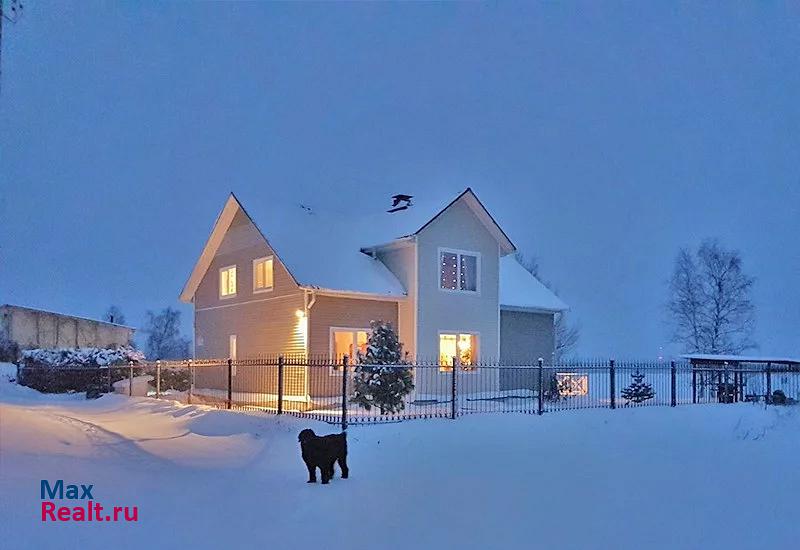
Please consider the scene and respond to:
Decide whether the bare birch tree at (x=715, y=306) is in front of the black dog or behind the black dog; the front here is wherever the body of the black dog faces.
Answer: behind
